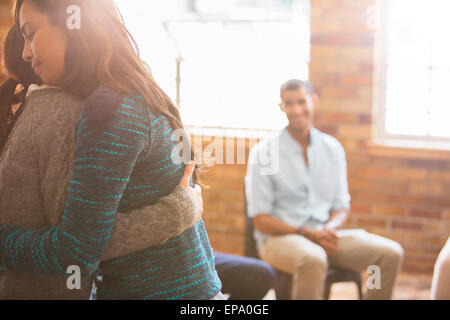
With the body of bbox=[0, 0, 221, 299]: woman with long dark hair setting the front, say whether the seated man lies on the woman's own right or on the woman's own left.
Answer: on the woman's own right

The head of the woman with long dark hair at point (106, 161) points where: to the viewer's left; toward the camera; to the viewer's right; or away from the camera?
to the viewer's left

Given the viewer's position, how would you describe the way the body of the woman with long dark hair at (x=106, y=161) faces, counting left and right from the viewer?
facing to the left of the viewer
